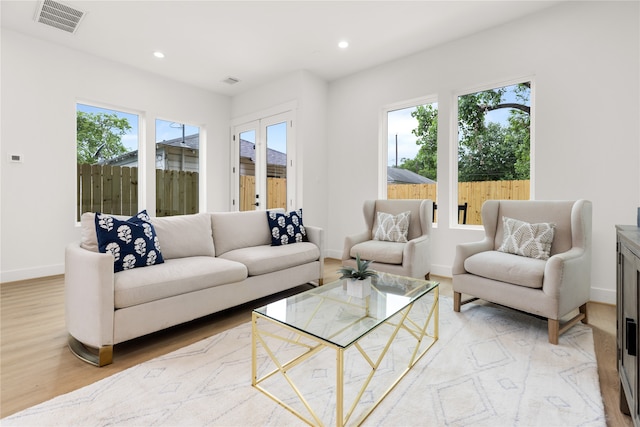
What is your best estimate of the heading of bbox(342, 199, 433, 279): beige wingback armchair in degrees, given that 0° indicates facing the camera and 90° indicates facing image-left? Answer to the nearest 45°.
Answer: approximately 45°

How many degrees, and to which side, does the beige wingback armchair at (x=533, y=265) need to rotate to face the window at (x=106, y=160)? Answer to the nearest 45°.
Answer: approximately 45° to its right

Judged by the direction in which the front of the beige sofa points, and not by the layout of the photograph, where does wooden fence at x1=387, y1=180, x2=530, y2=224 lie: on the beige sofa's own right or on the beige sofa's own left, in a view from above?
on the beige sofa's own left

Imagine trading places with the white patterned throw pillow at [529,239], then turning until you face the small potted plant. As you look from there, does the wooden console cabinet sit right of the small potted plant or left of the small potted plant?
left

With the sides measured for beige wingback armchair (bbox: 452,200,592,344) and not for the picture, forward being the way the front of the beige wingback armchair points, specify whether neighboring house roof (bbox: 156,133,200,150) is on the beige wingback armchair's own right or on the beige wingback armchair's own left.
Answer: on the beige wingback armchair's own right

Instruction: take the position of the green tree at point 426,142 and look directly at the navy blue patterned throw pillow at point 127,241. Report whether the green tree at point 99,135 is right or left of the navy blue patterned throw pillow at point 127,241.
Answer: right

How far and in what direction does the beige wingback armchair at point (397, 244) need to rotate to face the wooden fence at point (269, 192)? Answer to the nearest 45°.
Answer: approximately 90° to its right
